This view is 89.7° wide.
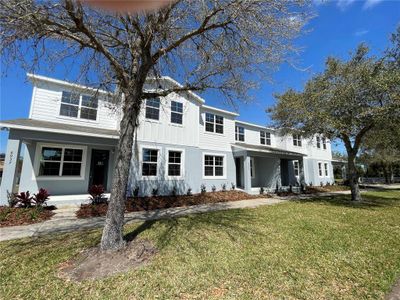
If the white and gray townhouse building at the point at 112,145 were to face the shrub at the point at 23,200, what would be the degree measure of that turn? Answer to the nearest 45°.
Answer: approximately 90° to its right

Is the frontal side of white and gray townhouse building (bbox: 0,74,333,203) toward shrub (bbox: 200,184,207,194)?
no

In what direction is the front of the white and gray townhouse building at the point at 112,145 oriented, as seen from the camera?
facing the viewer and to the right of the viewer

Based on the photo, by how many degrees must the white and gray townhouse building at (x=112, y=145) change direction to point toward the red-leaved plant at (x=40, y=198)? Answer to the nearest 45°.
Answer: approximately 90° to its right
